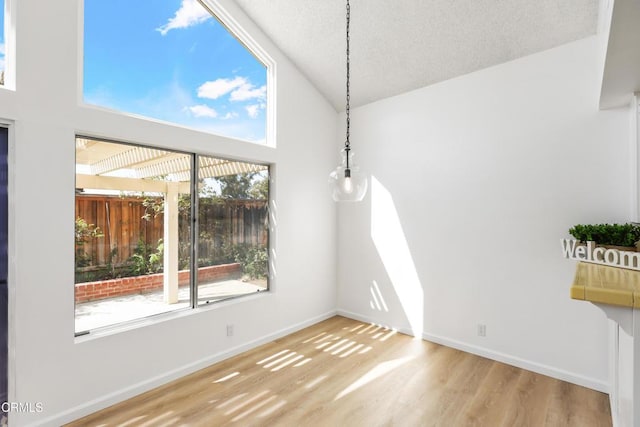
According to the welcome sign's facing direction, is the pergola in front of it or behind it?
in front

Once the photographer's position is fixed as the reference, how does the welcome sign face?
facing the viewer and to the left of the viewer

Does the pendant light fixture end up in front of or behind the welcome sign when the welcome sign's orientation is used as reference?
in front
